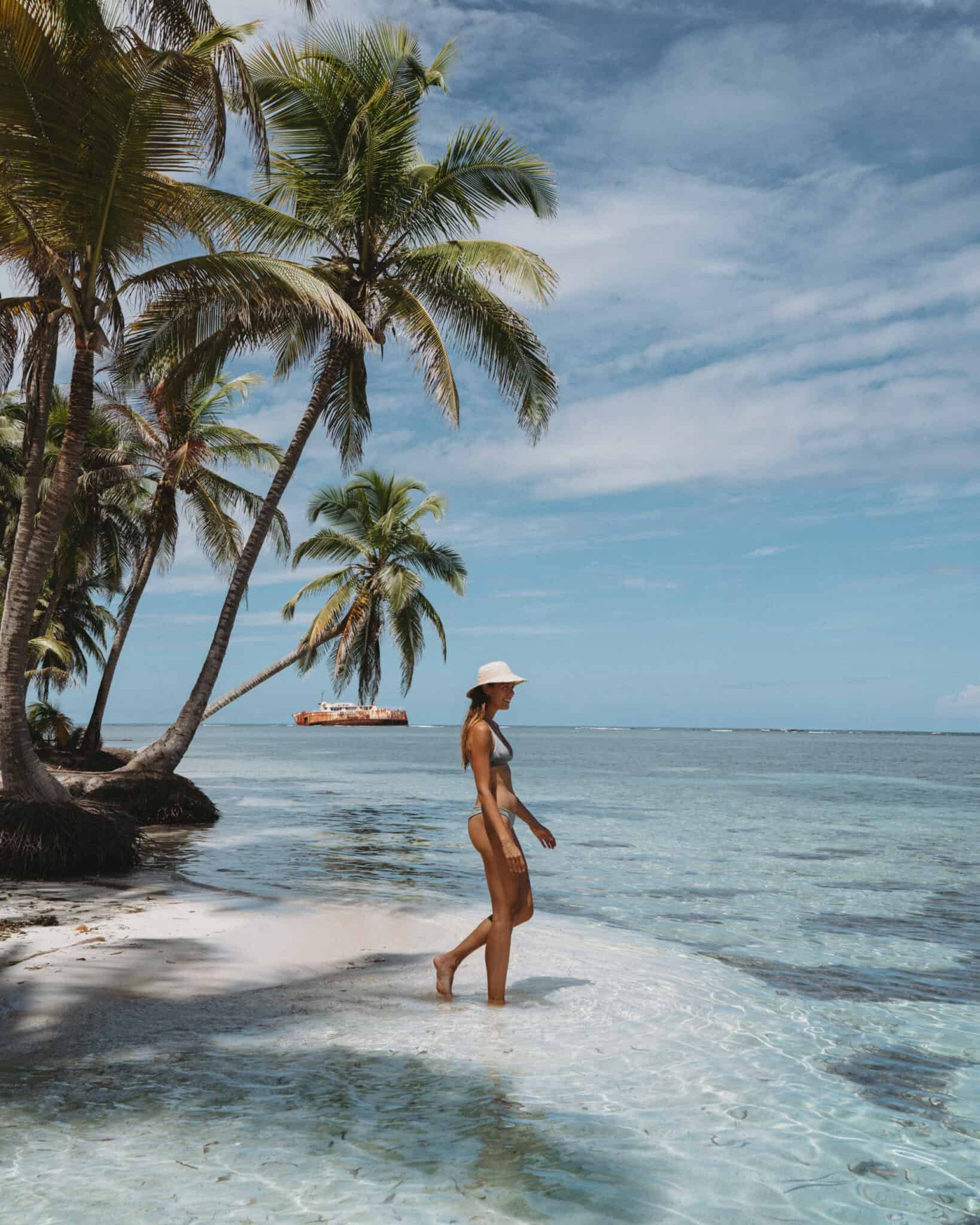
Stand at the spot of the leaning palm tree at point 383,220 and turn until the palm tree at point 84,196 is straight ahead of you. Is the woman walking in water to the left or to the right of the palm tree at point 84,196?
left

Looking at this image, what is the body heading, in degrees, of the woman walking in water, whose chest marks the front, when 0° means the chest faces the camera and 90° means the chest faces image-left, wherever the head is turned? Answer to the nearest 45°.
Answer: approximately 270°
